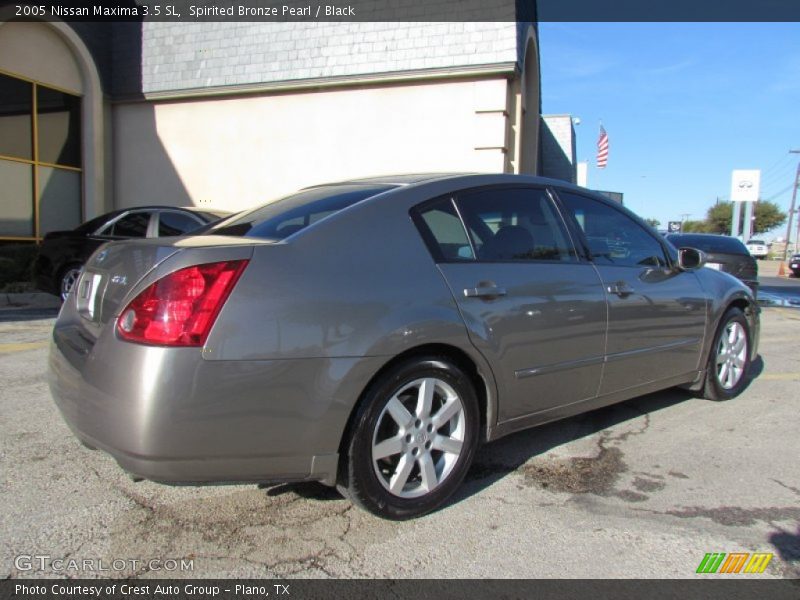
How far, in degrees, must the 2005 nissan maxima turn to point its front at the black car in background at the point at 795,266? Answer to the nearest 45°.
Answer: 0° — it already faces it

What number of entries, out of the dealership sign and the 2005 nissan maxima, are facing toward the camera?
1

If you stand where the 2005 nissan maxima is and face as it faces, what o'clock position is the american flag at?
The american flag is roughly at 11 o'clock from the 2005 nissan maxima.

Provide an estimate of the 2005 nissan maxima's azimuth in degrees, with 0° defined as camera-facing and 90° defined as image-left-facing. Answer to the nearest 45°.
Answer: approximately 225°

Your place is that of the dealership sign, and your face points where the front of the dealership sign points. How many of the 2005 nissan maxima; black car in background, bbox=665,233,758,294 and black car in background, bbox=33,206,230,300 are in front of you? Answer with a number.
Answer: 3

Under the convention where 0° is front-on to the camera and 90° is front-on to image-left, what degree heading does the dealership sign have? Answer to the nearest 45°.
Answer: approximately 0°

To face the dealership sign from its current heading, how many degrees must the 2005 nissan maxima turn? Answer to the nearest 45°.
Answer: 0° — it already faces it

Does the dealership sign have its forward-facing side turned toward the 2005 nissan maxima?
yes

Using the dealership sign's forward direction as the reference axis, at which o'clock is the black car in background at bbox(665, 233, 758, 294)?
The black car in background is roughly at 12 o'clock from the dealership sign.
